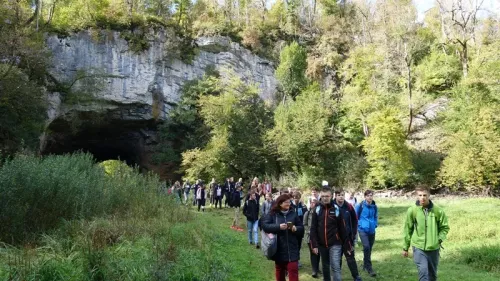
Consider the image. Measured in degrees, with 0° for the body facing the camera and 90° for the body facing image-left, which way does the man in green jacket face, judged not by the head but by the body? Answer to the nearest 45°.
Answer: approximately 0°

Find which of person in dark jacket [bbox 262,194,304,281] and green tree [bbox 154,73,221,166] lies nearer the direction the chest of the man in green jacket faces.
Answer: the person in dark jacket

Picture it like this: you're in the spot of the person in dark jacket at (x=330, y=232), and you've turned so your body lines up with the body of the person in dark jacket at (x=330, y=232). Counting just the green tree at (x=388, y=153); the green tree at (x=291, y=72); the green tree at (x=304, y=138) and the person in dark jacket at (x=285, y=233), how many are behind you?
3

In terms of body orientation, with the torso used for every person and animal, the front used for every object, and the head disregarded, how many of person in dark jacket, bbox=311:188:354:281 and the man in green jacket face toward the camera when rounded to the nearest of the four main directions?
2

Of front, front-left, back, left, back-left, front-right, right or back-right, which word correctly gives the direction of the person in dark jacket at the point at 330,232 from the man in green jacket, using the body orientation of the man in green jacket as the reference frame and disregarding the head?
right

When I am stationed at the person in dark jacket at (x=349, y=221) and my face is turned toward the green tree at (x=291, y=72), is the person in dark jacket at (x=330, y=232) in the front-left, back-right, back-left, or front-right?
back-left

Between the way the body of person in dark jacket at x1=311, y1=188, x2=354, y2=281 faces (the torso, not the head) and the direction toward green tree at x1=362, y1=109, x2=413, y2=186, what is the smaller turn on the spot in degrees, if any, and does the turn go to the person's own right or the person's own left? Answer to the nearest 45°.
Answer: approximately 180°

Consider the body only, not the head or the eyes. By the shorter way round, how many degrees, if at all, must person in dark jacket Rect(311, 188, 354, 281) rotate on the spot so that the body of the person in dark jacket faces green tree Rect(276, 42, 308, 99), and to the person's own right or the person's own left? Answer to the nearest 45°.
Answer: approximately 180°
